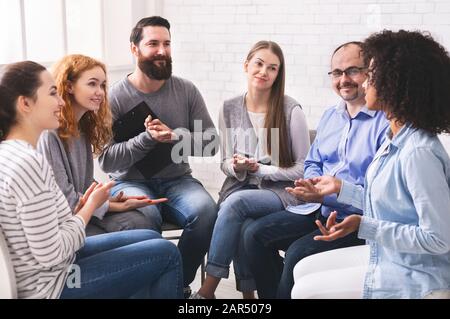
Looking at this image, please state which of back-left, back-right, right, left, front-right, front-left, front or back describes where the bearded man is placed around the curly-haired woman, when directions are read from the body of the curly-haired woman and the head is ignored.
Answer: front-right

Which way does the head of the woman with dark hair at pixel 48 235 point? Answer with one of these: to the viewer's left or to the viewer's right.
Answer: to the viewer's right

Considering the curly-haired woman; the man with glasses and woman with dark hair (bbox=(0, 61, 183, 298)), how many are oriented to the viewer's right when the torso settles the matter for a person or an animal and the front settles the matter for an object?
1

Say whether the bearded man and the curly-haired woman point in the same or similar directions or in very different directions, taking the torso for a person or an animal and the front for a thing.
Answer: very different directions

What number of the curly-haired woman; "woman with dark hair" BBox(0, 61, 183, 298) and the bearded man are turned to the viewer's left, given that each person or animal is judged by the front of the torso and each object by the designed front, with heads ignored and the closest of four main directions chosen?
1

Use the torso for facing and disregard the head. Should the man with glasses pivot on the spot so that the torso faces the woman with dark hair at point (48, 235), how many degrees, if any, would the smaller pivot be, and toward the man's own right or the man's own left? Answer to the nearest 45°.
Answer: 0° — they already face them

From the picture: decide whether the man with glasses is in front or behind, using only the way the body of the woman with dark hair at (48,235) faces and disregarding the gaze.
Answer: in front

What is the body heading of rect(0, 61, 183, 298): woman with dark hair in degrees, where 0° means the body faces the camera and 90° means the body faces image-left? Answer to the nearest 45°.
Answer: approximately 270°

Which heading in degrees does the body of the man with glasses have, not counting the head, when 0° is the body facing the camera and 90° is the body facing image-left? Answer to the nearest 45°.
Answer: approximately 45°

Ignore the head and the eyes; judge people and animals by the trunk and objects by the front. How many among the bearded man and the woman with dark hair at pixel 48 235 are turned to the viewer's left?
0

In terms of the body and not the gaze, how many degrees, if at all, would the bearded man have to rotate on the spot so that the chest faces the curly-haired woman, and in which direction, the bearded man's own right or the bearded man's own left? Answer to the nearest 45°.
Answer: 0° — they already face them

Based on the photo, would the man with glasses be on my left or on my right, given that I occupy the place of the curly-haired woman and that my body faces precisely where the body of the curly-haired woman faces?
on my right

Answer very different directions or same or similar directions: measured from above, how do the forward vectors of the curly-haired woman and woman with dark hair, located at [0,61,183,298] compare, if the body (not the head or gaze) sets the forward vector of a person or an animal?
very different directions

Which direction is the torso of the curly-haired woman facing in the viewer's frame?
to the viewer's left
